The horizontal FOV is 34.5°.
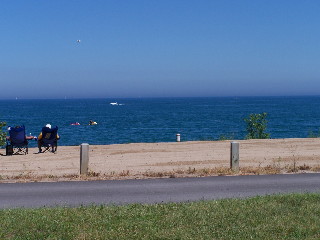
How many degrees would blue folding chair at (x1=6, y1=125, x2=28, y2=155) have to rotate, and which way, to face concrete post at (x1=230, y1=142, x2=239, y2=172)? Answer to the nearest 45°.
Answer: approximately 135° to its right

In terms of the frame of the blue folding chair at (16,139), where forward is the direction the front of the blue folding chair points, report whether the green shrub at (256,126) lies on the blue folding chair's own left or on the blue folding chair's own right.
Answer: on the blue folding chair's own right

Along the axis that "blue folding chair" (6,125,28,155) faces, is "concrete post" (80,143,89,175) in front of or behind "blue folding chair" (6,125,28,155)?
behind

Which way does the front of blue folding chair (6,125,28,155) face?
away from the camera

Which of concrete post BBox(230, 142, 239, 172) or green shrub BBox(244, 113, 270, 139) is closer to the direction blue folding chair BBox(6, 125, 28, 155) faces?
the green shrub

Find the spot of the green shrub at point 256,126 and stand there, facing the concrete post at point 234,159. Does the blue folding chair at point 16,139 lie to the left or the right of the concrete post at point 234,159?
right

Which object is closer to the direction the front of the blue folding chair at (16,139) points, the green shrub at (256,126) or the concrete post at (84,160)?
the green shrub
